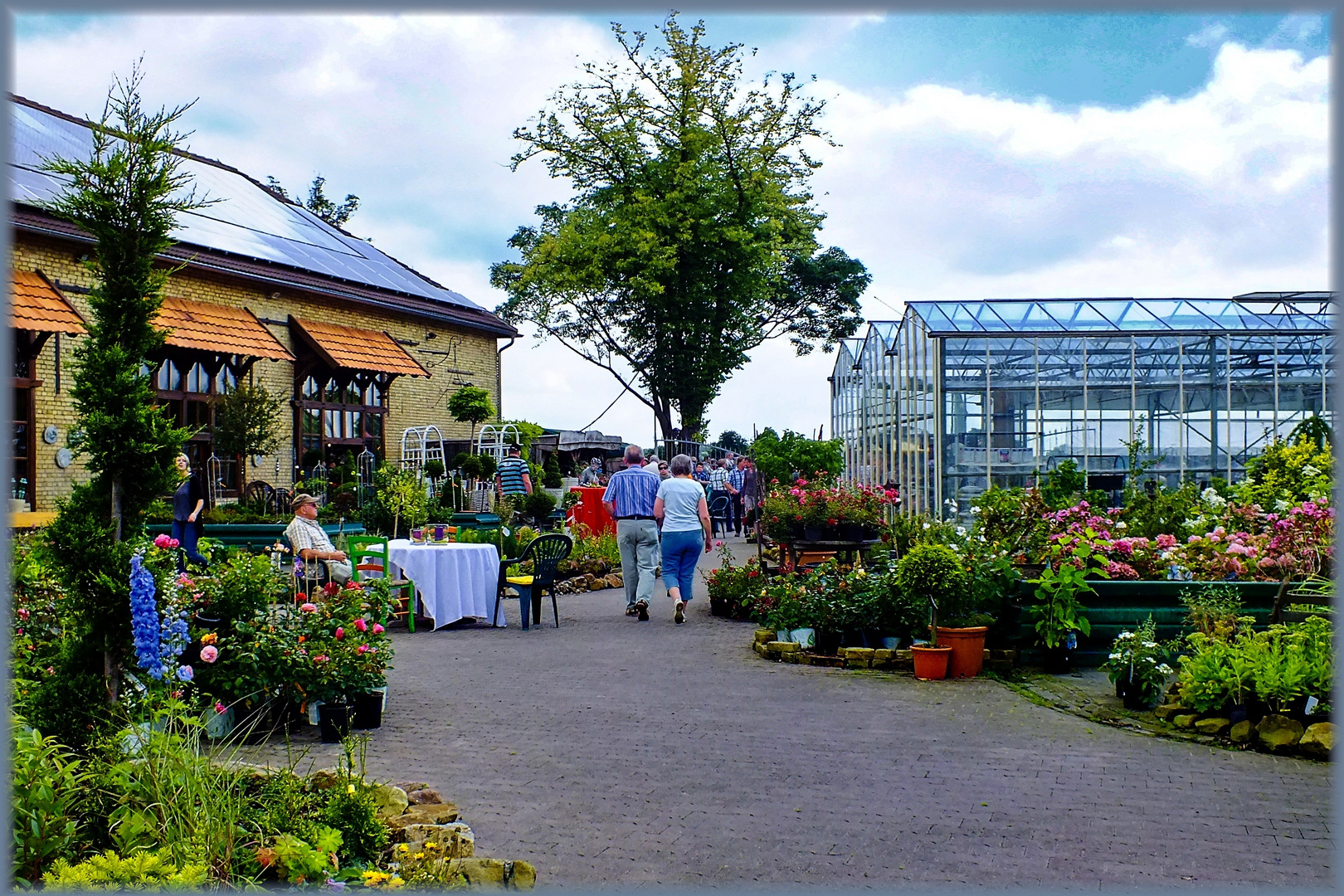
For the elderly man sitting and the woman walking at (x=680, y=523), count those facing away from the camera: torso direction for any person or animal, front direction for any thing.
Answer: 1

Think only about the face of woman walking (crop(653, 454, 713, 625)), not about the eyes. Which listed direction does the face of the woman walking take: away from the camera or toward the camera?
away from the camera

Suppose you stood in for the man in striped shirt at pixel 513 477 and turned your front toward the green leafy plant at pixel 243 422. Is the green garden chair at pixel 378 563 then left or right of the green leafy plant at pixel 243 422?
left

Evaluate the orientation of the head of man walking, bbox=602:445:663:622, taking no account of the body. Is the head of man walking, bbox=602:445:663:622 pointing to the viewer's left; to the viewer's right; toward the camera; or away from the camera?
away from the camera

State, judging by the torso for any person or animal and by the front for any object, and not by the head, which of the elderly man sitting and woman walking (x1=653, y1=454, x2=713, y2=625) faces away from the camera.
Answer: the woman walking

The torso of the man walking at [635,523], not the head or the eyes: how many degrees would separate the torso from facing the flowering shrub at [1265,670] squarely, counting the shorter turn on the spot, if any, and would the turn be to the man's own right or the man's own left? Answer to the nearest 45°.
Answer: approximately 135° to the man's own right

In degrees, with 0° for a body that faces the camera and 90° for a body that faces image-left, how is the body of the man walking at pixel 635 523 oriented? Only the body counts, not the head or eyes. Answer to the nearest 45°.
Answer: approximately 180°

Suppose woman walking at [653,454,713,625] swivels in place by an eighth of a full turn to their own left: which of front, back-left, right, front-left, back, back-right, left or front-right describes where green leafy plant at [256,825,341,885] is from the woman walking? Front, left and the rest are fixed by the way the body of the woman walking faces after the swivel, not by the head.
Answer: back-left

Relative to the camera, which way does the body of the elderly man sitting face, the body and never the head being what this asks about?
to the viewer's right

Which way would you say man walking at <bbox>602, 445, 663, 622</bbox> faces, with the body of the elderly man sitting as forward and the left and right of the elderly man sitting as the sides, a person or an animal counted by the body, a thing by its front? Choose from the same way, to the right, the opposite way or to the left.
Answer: to the left

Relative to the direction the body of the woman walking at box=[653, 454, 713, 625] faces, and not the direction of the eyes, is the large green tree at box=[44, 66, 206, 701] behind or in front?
behind

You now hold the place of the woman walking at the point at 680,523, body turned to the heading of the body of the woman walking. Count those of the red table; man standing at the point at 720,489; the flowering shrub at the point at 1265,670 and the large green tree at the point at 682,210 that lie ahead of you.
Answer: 3

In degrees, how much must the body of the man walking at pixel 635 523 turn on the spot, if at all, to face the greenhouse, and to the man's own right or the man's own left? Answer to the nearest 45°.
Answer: approximately 45° to the man's own right

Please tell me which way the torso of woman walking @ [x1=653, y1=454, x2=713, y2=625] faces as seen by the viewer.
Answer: away from the camera

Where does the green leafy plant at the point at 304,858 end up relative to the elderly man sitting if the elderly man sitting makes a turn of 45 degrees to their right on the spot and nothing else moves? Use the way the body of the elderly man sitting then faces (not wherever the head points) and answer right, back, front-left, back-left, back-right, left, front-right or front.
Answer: front-right

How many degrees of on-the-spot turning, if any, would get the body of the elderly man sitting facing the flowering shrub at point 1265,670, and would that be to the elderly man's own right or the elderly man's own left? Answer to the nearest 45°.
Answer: approximately 45° to the elderly man's own right

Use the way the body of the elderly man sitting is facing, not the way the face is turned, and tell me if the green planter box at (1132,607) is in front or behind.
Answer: in front

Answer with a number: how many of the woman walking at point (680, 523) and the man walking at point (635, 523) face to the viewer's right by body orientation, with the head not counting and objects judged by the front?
0

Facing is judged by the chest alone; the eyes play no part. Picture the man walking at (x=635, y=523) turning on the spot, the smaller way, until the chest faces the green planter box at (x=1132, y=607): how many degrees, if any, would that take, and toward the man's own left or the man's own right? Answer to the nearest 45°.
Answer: approximately 135° to the man's own right

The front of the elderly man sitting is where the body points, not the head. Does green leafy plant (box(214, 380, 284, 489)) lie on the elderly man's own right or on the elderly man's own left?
on the elderly man's own left

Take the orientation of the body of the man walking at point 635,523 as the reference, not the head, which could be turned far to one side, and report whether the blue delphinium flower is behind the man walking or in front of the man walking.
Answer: behind
